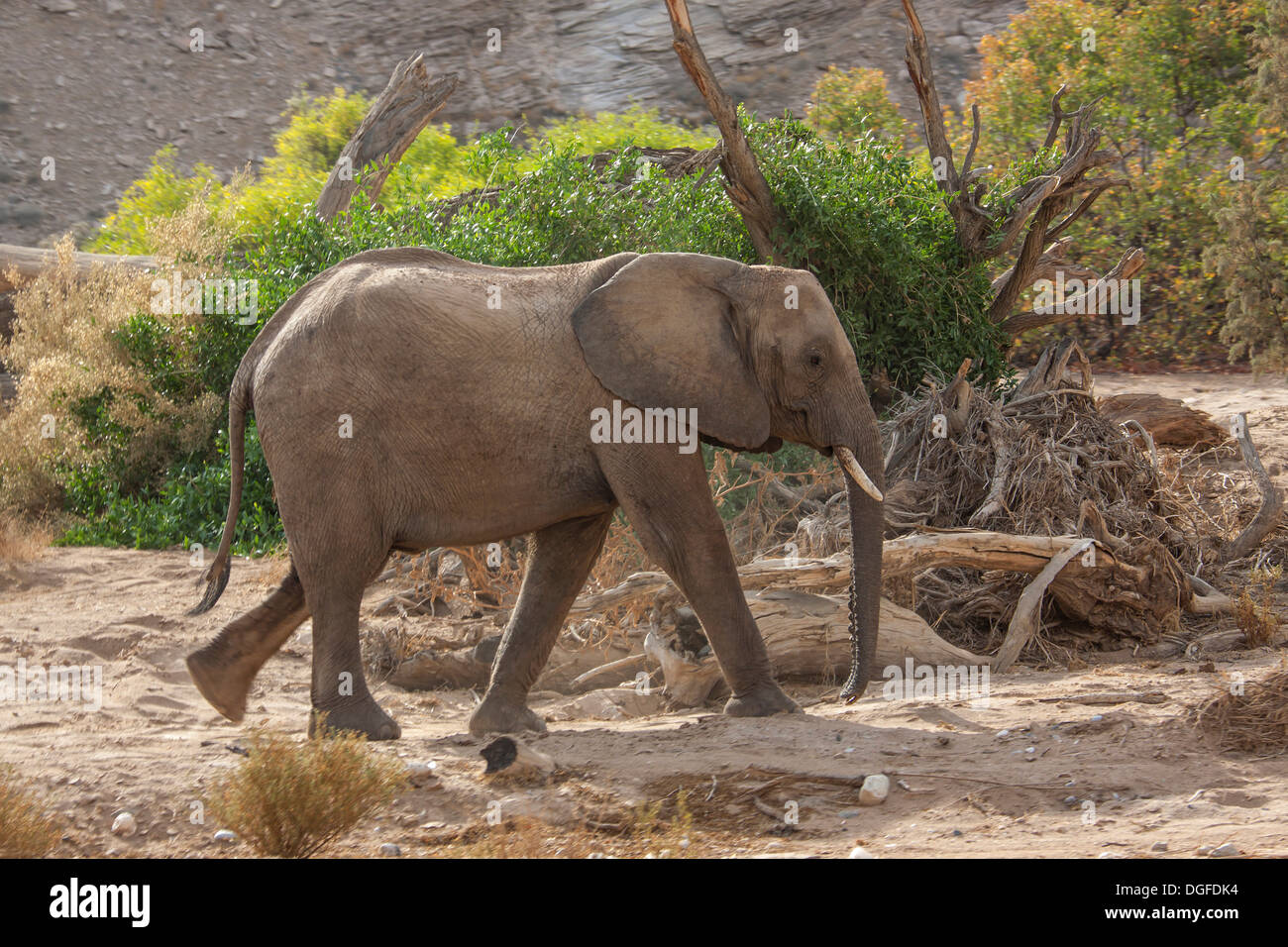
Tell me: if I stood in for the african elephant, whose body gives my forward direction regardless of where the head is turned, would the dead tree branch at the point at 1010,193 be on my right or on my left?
on my left

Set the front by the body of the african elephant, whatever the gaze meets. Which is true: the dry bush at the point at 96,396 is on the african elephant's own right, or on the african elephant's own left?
on the african elephant's own left

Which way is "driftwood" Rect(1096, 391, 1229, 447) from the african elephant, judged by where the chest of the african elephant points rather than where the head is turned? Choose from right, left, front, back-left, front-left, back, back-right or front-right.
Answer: front-left

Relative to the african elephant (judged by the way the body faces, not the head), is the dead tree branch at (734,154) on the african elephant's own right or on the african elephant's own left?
on the african elephant's own left

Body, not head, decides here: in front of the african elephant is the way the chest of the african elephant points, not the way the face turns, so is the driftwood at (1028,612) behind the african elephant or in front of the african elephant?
in front

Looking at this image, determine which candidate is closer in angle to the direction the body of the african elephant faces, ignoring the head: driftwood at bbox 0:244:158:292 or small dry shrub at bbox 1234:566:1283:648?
the small dry shrub

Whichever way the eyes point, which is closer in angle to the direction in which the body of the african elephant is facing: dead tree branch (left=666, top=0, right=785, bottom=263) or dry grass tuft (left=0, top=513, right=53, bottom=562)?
the dead tree branch

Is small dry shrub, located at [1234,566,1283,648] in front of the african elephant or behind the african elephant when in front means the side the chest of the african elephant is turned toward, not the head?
in front

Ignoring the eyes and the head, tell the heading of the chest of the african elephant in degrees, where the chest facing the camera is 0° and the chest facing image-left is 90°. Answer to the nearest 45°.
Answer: approximately 270°

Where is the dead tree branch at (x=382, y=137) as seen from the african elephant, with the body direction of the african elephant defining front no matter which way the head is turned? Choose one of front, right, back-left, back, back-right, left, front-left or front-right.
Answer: left

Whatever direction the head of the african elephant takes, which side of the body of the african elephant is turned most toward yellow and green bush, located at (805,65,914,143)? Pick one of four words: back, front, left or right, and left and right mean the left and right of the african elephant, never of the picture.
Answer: left

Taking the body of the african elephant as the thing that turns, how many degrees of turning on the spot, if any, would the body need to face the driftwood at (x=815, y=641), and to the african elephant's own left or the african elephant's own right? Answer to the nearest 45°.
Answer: approximately 45° to the african elephant's own left
